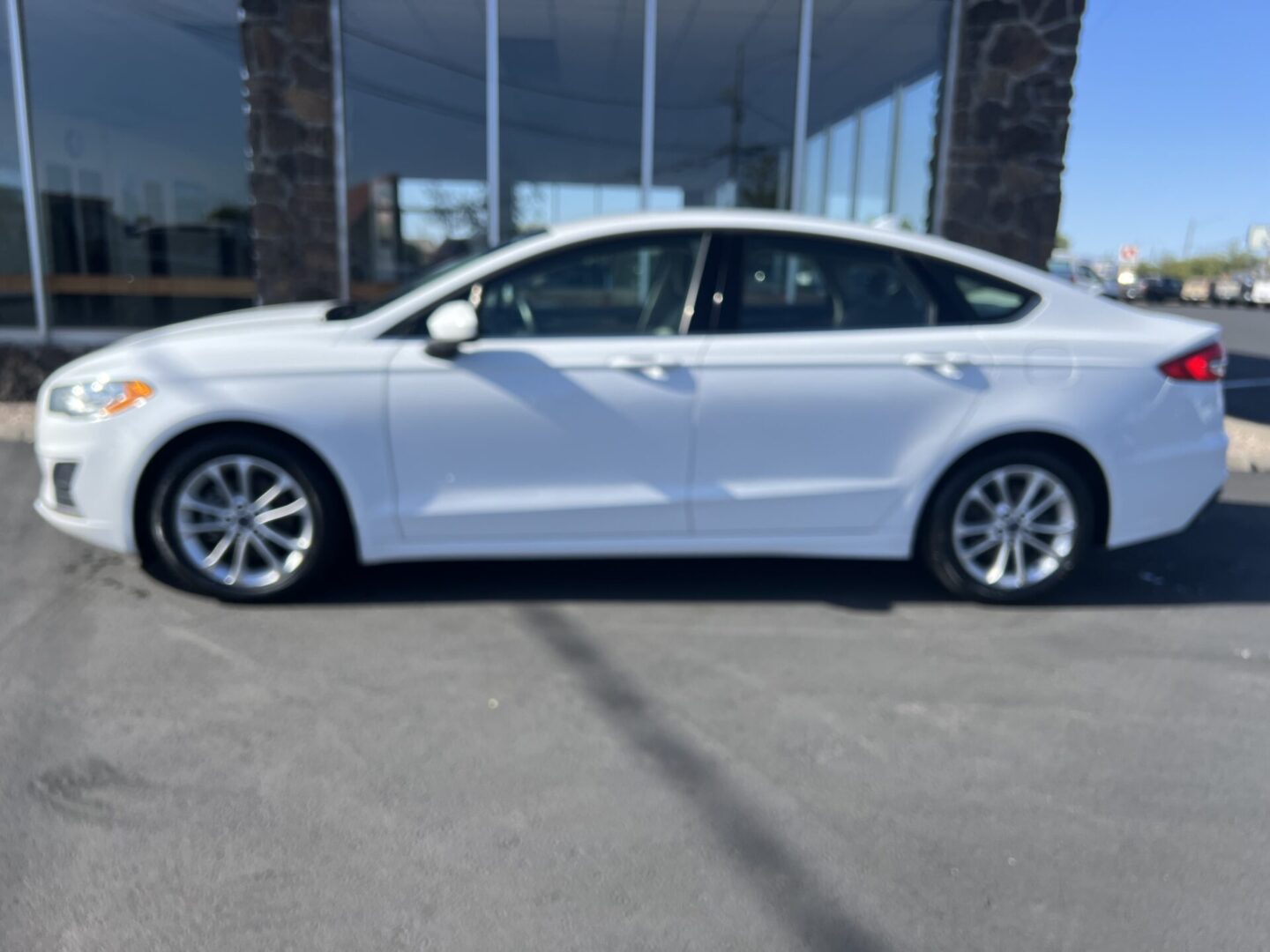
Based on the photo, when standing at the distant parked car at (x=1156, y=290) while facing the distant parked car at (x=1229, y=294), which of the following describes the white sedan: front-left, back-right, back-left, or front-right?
back-right

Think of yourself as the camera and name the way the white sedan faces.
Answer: facing to the left of the viewer

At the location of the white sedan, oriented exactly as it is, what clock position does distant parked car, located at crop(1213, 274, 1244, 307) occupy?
The distant parked car is roughly at 4 o'clock from the white sedan.

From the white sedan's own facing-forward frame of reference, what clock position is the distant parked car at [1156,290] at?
The distant parked car is roughly at 4 o'clock from the white sedan.
